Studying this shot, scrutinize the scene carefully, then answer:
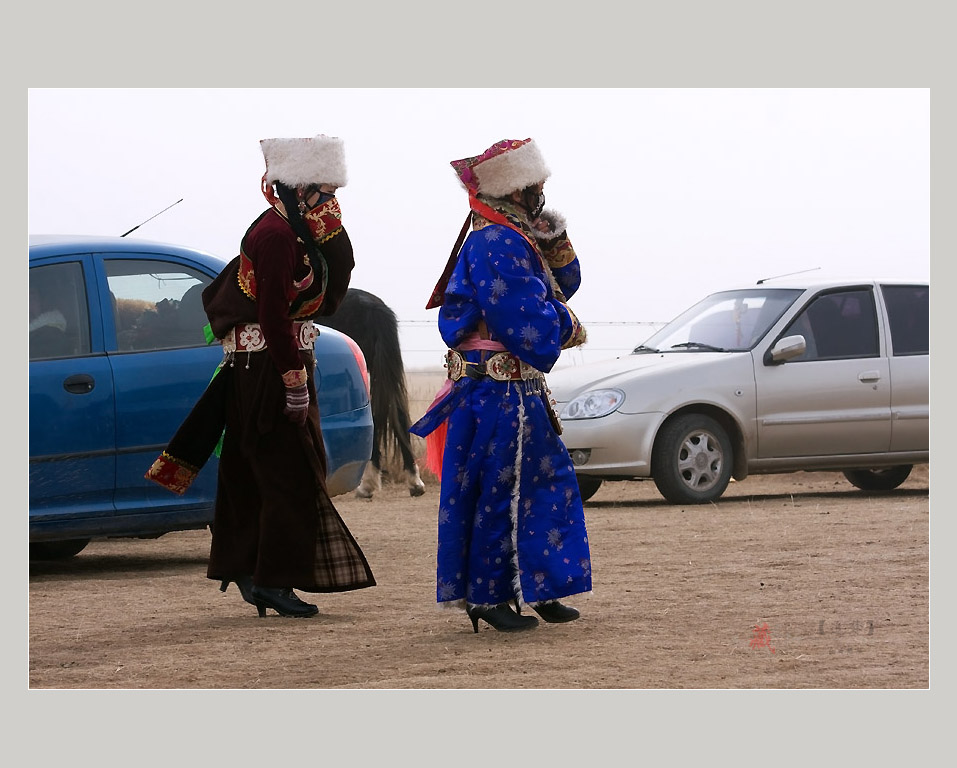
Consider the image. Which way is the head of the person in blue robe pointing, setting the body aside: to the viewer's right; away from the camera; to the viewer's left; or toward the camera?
to the viewer's right

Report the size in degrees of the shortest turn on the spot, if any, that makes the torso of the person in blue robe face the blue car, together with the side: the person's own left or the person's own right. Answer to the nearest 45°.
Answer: approximately 135° to the person's own left

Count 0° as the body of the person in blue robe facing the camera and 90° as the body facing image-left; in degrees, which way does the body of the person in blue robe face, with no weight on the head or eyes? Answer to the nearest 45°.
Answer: approximately 270°
